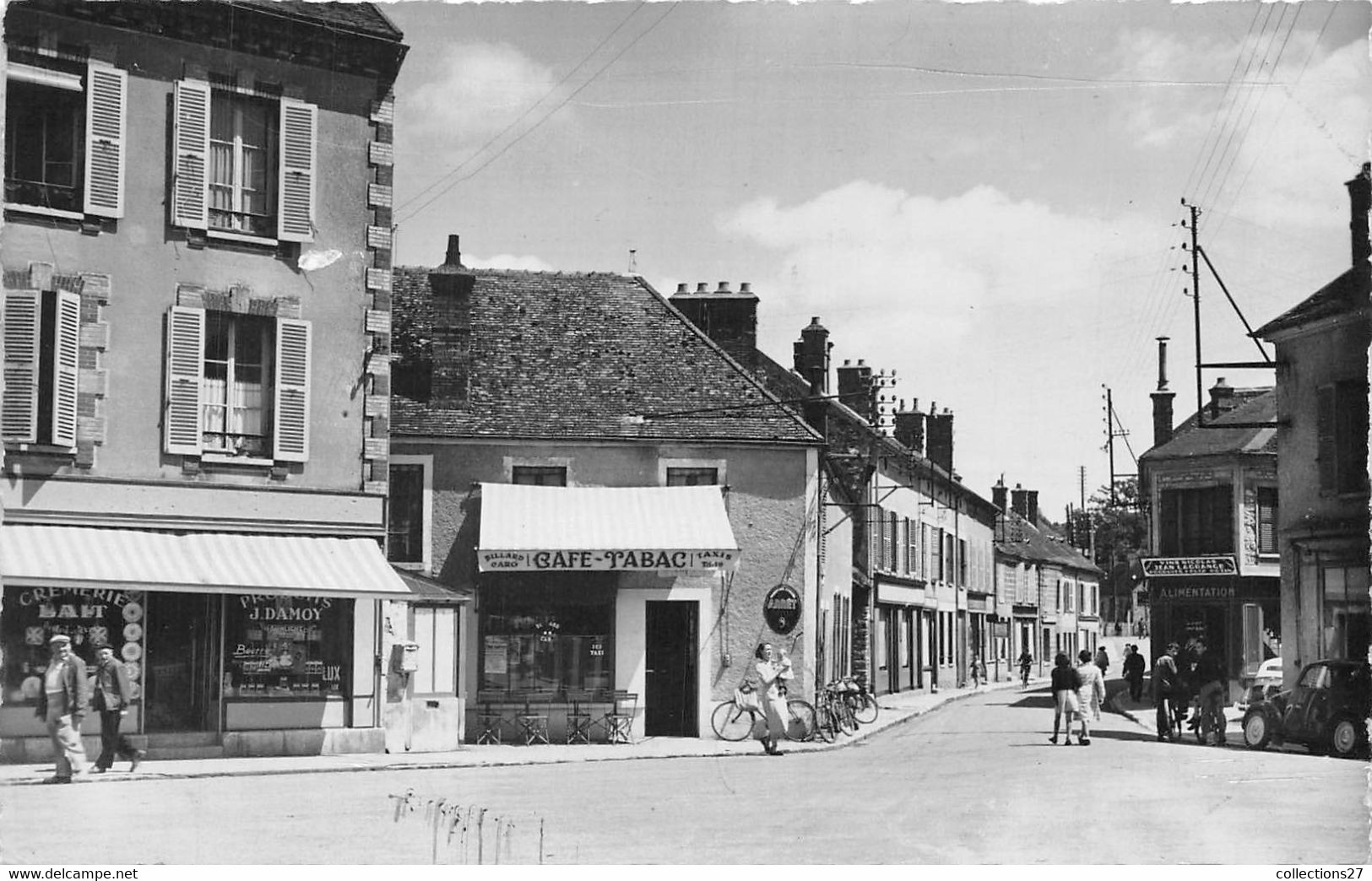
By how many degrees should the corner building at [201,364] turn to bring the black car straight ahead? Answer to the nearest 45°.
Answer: approximately 90° to its left

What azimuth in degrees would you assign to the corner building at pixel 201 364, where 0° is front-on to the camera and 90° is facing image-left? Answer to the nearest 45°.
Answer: approximately 0°

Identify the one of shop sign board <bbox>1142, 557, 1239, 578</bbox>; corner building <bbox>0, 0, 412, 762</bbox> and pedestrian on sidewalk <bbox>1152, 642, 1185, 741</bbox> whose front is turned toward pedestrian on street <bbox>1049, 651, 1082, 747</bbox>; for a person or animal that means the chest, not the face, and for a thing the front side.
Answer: the shop sign board

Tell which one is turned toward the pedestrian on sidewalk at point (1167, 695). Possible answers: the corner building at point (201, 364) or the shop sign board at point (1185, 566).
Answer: the shop sign board

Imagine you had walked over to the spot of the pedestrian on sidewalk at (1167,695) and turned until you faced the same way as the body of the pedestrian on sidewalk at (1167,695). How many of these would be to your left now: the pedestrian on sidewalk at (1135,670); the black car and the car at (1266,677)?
2

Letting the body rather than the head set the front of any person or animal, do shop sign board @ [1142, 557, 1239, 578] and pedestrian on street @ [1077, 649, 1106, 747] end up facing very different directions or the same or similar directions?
very different directions

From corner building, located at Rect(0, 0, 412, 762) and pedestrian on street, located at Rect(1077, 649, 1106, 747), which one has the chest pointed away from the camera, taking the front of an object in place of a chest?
the pedestrian on street

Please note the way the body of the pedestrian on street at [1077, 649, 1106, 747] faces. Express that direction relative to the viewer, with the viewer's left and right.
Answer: facing away from the viewer
